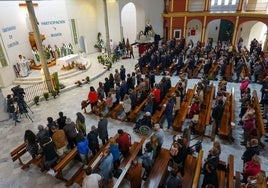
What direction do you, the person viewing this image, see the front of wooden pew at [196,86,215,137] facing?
facing to the left of the viewer

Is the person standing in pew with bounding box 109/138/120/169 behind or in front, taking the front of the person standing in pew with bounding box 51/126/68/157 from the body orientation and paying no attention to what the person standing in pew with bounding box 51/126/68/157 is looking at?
behind

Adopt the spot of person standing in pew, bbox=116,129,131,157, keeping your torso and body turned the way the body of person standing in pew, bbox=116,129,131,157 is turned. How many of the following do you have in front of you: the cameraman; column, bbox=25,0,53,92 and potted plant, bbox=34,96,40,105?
3

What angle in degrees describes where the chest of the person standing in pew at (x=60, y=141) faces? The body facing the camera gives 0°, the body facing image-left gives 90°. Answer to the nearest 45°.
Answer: approximately 135°

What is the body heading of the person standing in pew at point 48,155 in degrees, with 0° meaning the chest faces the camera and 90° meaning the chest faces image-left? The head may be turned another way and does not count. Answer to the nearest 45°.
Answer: approximately 135°

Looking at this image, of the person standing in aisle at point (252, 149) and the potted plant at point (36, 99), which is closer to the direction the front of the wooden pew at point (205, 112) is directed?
the potted plant

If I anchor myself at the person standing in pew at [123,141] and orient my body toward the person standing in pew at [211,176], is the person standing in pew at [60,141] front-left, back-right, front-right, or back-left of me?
back-right

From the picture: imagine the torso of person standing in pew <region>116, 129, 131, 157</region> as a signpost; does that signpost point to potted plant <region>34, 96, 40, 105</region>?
yes

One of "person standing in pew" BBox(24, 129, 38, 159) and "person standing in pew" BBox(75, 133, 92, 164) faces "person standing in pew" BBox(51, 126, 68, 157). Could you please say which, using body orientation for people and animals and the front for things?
"person standing in pew" BBox(75, 133, 92, 164)

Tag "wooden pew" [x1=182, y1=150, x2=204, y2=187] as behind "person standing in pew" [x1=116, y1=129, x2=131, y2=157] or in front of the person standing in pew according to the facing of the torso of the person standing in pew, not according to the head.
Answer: behind

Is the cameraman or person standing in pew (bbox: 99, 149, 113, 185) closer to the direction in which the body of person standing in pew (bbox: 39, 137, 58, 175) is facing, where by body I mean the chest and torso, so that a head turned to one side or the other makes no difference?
the cameraman
